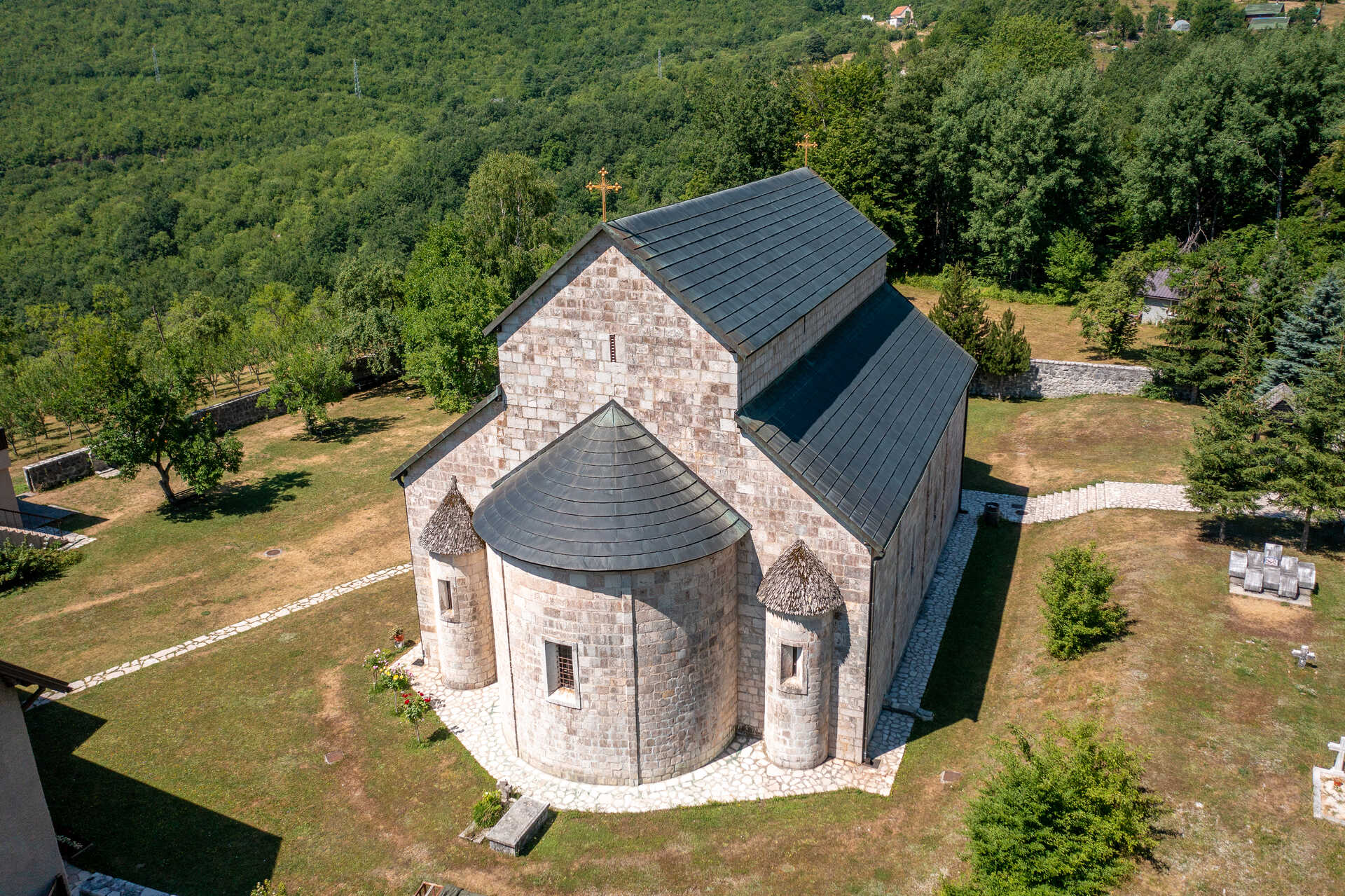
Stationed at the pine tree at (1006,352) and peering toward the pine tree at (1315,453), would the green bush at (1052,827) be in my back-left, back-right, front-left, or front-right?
front-right

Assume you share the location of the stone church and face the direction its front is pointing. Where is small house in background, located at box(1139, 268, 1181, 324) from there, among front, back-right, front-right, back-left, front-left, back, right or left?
front

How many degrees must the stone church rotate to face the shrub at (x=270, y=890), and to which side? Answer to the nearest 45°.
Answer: approximately 180°

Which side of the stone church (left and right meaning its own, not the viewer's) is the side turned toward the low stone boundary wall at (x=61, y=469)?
left

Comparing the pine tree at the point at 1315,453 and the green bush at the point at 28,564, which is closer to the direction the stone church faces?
the pine tree

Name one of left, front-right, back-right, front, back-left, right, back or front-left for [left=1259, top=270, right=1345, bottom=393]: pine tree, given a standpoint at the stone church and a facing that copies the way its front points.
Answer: front

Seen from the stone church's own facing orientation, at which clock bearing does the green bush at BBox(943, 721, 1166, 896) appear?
The green bush is roughly at 3 o'clock from the stone church.

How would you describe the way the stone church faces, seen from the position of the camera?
facing away from the viewer and to the right of the viewer

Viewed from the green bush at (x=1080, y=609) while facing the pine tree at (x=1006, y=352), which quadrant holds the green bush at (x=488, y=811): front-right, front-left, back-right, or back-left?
back-left

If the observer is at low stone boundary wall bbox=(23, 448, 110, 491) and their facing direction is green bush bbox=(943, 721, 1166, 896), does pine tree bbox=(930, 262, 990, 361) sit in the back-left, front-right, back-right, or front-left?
front-left

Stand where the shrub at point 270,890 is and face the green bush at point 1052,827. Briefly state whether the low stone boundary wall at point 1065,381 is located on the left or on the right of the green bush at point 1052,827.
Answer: left

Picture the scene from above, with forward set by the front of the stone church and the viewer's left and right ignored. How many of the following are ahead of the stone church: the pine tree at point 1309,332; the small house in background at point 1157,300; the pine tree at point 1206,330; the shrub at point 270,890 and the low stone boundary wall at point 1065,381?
4

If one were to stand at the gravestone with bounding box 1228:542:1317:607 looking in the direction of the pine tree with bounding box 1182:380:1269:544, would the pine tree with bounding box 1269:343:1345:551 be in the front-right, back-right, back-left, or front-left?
front-right

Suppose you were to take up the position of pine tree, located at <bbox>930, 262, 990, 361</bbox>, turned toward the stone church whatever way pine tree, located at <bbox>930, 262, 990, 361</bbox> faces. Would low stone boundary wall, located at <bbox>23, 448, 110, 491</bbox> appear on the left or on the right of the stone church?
right

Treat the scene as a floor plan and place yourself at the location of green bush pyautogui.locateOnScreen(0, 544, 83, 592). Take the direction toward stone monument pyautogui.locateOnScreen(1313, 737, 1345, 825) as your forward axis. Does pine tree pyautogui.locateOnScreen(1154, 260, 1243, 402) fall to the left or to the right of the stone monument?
left
